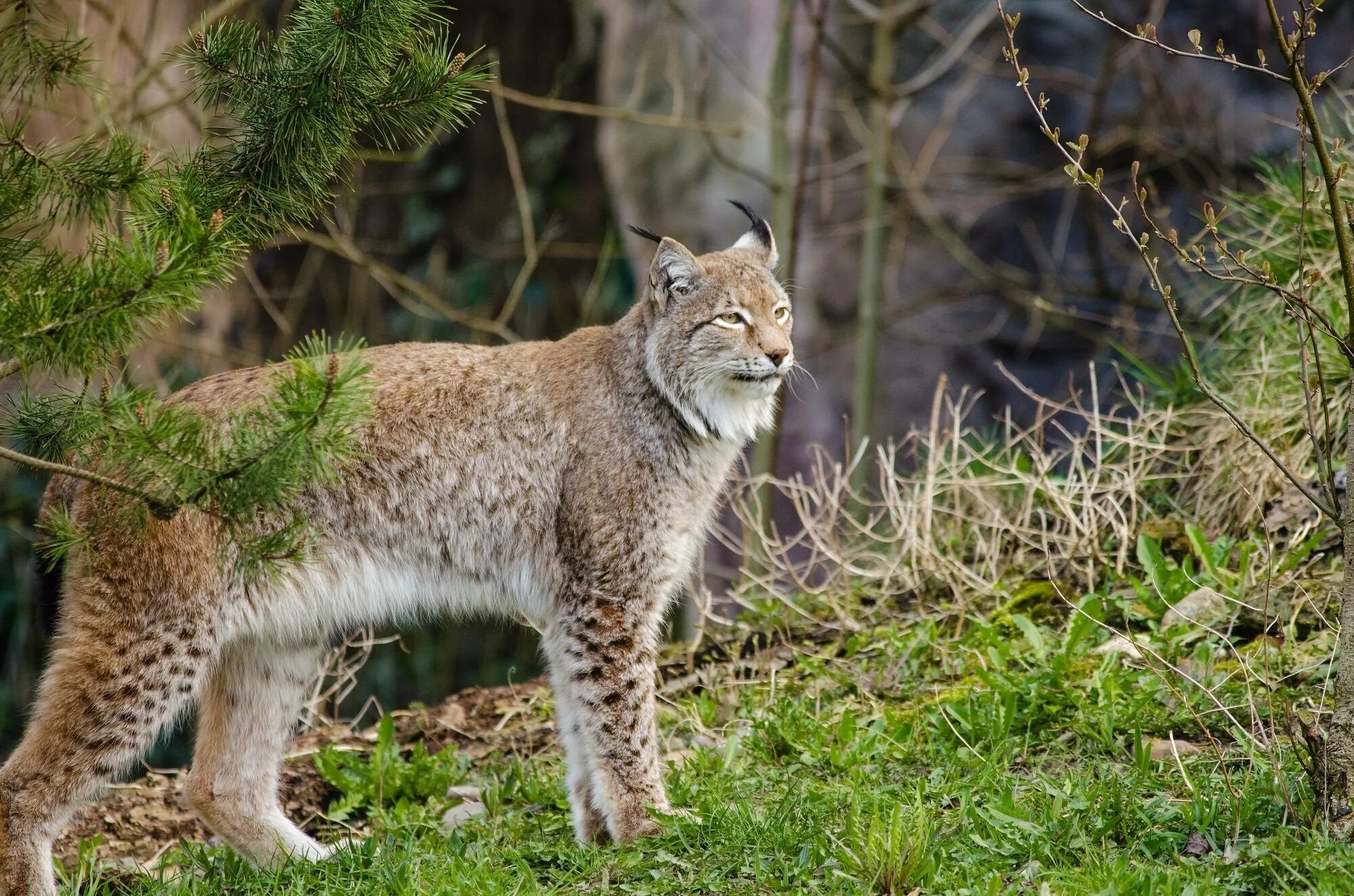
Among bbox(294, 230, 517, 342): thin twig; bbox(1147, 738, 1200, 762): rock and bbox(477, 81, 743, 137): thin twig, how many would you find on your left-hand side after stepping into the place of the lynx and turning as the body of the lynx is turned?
2

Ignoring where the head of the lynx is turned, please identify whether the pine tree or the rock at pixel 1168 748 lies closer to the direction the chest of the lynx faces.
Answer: the rock

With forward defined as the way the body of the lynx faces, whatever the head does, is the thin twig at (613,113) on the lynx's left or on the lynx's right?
on the lynx's left

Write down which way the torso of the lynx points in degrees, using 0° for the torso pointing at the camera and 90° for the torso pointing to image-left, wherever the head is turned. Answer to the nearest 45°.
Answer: approximately 270°

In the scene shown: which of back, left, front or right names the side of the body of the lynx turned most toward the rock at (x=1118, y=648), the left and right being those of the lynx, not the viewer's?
front

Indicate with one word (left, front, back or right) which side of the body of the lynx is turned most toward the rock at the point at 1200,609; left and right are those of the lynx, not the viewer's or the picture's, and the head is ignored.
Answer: front
